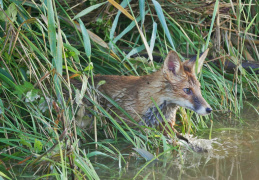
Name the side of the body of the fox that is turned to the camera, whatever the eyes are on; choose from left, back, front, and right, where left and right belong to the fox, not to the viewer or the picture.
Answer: right
